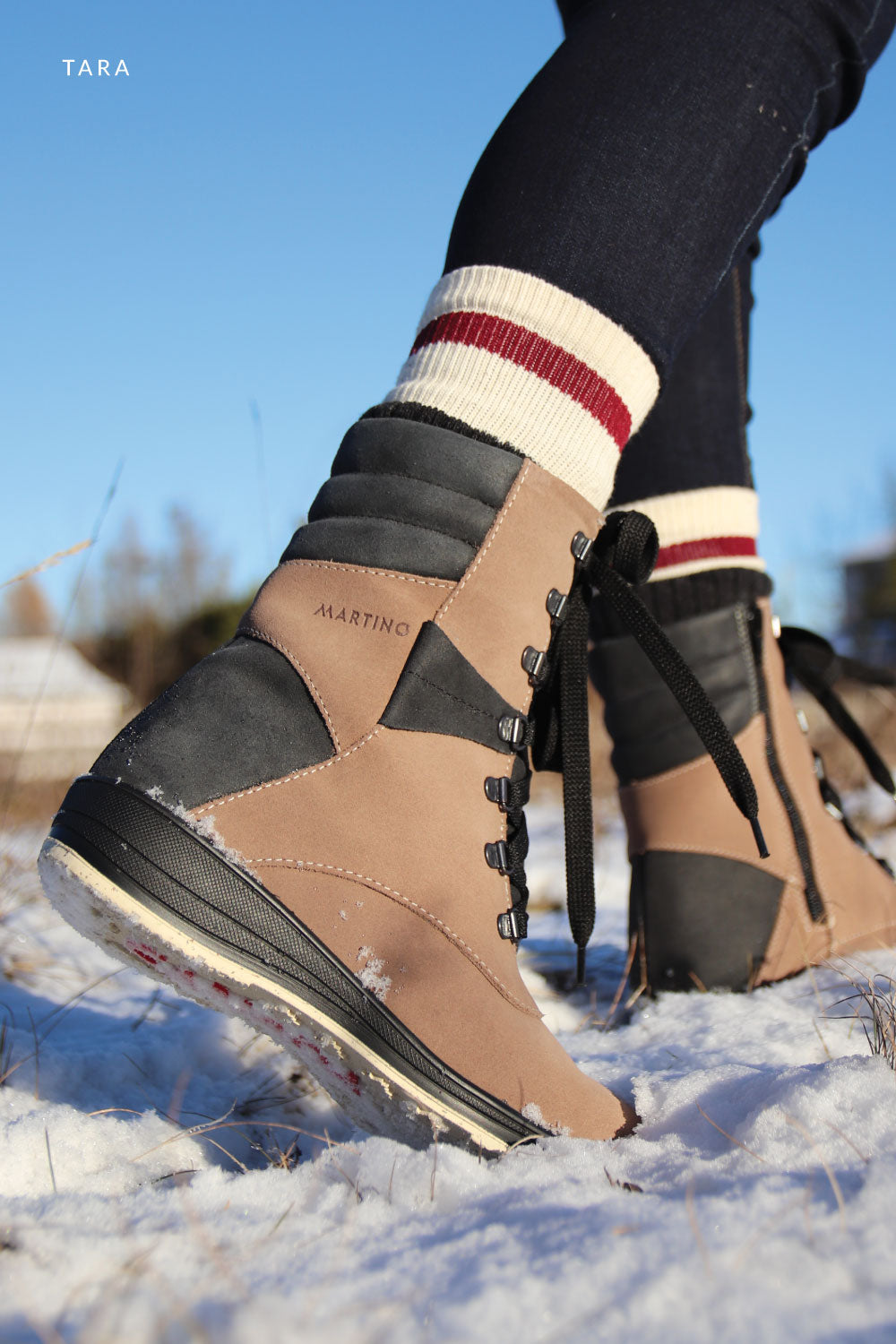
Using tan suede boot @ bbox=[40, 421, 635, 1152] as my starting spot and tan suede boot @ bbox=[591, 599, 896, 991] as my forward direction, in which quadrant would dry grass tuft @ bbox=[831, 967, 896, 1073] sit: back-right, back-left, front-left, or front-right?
front-right

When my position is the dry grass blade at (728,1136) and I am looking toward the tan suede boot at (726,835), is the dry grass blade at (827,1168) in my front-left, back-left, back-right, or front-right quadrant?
back-right

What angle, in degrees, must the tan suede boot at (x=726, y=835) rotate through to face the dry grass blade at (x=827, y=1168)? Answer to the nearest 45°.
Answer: approximately 90° to its right

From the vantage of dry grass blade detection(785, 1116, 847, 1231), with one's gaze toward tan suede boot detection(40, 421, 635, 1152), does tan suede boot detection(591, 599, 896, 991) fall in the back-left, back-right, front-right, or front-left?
front-right

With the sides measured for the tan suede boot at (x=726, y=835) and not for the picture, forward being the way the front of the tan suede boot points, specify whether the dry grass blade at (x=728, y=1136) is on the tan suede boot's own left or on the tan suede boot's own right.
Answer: on the tan suede boot's own right

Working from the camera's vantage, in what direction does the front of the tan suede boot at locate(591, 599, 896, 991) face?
facing to the right of the viewer
